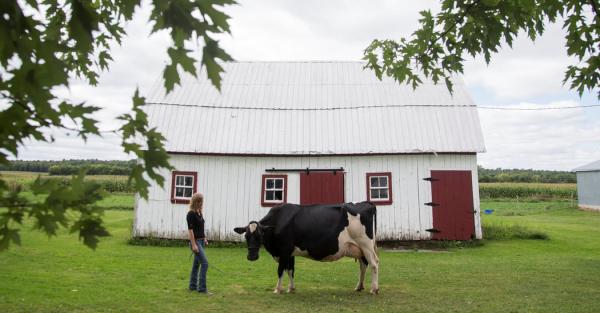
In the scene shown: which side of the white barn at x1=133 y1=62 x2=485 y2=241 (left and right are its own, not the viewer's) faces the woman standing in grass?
front

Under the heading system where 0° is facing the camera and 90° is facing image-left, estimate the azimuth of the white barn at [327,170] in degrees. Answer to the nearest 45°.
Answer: approximately 0°

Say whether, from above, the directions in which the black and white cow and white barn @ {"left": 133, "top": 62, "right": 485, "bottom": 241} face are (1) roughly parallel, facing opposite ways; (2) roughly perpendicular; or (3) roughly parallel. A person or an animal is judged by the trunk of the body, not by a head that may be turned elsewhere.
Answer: roughly perpendicular

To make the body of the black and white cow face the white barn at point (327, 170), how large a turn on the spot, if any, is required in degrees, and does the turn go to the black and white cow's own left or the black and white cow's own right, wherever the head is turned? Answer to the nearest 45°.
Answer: approximately 90° to the black and white cow's own right

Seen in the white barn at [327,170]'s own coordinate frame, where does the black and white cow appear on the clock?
The black and white cow is roughly at 12 o'clock from the white barn.

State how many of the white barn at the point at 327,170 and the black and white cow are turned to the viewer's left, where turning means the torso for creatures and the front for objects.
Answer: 1

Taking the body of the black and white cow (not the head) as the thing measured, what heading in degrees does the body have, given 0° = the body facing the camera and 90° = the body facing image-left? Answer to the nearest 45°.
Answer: approximately 90°
